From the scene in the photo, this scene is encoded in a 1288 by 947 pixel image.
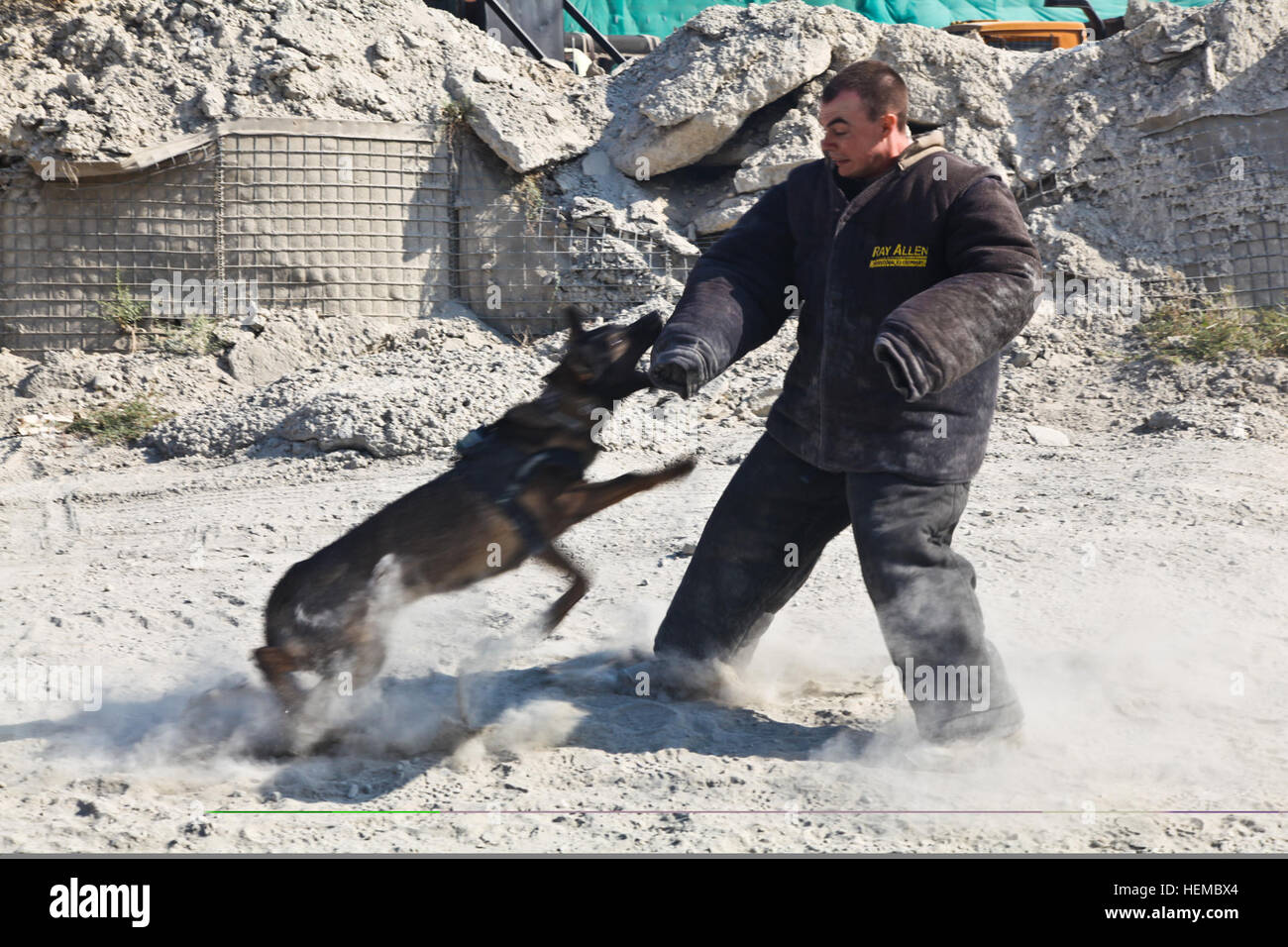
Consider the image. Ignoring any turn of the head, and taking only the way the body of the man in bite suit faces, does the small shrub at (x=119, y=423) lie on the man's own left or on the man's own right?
on the man's own right

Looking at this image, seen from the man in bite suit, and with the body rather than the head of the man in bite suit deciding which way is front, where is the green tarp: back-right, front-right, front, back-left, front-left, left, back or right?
back-right

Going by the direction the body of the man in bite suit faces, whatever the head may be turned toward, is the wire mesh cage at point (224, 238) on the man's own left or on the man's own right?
on the man's own right

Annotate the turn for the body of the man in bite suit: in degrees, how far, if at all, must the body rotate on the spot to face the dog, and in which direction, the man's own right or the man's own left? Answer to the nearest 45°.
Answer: approximately 45° to the man's own right

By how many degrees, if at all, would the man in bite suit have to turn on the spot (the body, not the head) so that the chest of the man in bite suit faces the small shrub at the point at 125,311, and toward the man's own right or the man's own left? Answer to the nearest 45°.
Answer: approximately 90° to the man's own right

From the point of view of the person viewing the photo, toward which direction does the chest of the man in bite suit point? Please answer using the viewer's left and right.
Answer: facing the viewer and to the left of the viewer

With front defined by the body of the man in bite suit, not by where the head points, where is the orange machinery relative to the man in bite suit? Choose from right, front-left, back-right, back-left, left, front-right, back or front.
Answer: back-right
